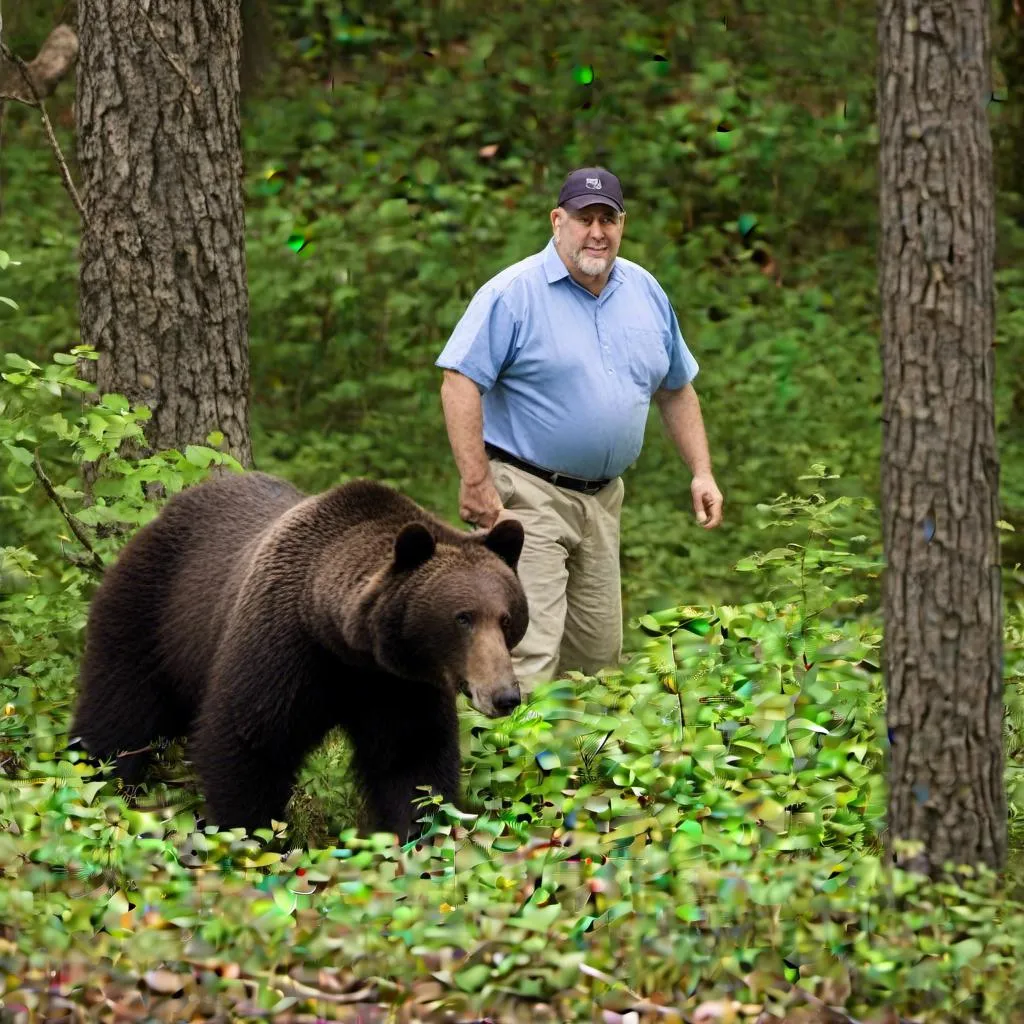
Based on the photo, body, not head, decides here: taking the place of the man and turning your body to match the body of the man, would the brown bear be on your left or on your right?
on your right

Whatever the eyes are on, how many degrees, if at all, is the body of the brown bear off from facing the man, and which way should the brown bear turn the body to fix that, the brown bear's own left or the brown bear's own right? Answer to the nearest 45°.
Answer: approximately 90° to the brown bear's own left

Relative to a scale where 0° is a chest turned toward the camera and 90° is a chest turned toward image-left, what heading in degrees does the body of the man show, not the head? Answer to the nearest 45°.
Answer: approximately 315°

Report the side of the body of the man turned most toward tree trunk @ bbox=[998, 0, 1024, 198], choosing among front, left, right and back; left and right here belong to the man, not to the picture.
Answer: left

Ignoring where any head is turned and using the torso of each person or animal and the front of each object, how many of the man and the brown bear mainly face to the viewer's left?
0

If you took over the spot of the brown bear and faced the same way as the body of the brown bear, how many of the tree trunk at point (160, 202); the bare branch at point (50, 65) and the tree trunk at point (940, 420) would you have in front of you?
1

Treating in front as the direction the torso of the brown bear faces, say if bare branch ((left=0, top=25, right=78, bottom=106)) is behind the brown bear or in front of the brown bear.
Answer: behind

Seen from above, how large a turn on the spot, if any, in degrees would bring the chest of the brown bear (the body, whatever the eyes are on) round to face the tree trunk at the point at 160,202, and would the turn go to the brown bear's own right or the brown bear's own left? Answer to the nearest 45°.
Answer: approximately 135° to the brown bear's own left

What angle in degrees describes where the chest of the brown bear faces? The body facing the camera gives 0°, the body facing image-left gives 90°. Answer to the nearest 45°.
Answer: approximately 315°

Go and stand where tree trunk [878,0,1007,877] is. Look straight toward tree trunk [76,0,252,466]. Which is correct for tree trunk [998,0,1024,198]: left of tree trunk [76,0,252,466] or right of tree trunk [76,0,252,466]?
right
